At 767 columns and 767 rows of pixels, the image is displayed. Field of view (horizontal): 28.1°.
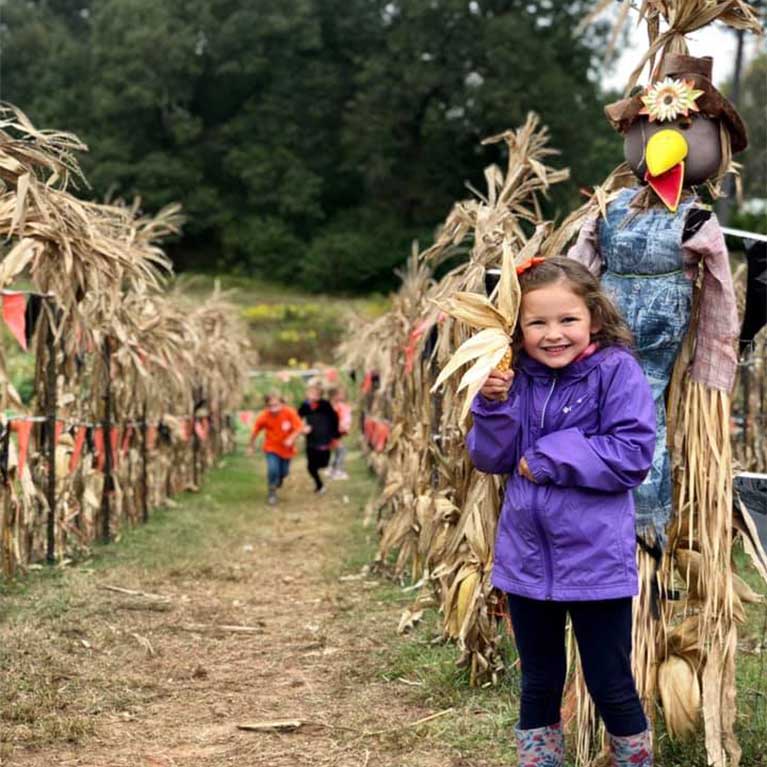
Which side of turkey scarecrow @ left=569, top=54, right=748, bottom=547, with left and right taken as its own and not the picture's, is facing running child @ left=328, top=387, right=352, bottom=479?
back

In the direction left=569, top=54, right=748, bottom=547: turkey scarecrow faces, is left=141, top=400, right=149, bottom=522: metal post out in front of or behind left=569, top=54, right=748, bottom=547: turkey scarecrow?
behind

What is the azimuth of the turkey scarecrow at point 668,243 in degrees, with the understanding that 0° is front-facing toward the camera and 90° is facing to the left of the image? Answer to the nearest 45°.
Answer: approximately 0°

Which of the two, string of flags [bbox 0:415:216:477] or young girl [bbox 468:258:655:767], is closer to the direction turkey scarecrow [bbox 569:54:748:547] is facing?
the young girl

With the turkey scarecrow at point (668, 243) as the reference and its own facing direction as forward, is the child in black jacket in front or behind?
behind

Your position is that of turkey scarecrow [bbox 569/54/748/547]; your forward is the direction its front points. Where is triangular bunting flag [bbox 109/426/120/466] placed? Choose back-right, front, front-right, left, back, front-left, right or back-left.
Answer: back-right

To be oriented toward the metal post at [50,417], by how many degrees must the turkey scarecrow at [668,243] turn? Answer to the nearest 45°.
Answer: approximately 135° to its right
